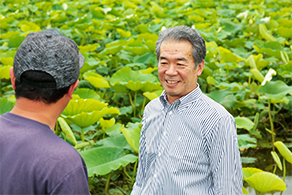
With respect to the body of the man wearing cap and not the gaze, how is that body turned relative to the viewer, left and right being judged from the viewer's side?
facing away from the viewer and to the right of the viewer

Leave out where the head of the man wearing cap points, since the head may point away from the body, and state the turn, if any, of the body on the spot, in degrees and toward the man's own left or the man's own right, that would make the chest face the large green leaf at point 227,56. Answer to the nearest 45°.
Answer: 0° — they already face it

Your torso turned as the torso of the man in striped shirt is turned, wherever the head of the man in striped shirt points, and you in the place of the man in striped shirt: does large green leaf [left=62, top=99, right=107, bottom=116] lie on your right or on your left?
on your right

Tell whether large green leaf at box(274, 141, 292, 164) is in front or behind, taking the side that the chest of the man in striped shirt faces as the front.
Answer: behind

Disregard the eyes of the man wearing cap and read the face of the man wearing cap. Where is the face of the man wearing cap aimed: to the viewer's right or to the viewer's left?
to the viewer's right

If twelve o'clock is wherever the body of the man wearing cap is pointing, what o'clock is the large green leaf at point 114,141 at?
The large green leaf is roughly at 11 o'clock from the man wearing cap.

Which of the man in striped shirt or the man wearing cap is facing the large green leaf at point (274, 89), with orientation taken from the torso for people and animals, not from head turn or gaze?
the man wearing cap

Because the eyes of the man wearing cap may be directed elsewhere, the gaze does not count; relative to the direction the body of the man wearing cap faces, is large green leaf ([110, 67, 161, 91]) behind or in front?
in front

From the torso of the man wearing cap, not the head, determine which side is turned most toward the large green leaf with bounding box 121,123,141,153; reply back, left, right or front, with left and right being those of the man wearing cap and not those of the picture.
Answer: front

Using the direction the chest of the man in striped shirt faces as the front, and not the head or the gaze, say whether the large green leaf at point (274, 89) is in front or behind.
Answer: behind

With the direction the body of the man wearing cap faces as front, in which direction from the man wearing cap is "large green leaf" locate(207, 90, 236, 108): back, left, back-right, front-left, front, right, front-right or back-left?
front

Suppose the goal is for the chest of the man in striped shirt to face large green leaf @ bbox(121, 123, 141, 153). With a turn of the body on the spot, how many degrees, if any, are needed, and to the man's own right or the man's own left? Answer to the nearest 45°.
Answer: approximately 90° to the man's own right

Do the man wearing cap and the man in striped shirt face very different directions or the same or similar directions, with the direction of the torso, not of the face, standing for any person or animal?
very different directions
